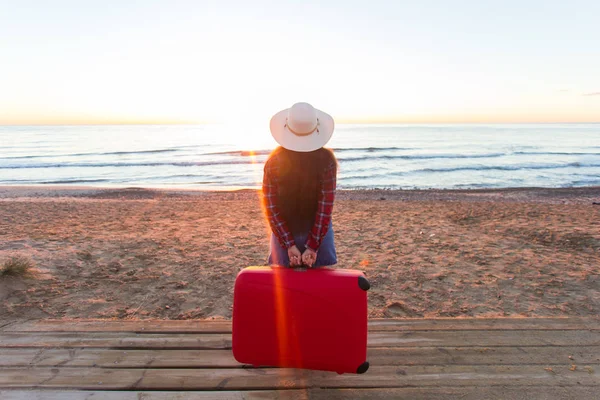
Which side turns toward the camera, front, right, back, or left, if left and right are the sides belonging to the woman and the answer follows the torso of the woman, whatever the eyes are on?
back

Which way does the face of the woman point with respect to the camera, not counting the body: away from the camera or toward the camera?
away from the camera
